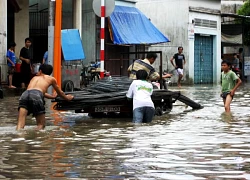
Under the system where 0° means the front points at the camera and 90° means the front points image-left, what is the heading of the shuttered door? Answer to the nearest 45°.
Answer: approximately 0°

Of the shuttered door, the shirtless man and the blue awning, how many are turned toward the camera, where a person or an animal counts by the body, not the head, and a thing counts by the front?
2

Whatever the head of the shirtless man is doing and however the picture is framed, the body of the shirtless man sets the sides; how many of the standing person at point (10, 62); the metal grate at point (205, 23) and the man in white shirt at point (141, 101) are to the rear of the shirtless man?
0

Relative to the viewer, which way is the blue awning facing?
toward the camera

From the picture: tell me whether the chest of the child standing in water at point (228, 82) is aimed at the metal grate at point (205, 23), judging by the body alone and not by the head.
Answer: no

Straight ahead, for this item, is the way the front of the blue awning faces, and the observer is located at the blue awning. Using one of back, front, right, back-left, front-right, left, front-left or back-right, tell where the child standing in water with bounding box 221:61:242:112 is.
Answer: front

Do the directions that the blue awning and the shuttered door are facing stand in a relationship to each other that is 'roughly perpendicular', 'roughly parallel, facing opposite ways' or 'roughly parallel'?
roughly parallel

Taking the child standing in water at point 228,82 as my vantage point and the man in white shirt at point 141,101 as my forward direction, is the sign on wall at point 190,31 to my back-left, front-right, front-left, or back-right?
back-right

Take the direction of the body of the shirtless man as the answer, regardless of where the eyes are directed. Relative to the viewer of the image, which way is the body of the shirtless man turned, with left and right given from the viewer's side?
facing away from the viewer and to the right of the viewer

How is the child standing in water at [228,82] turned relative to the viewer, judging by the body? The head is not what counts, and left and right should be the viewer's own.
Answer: facing the viewer and to the left of the viewer

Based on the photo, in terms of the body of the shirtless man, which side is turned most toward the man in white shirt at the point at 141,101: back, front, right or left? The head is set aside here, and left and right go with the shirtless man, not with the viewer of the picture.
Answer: front

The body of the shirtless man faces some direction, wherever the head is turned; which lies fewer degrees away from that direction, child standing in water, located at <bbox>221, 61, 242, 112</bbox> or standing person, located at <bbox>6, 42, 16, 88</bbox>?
the child standing in water

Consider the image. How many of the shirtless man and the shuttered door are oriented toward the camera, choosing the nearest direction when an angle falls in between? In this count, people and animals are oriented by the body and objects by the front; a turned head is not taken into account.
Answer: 1

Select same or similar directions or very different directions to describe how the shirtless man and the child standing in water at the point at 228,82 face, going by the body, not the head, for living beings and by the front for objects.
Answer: very different directions

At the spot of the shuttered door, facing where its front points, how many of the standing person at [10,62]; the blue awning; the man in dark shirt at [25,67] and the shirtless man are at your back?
0

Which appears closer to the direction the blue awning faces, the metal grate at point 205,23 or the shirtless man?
the shirtless man
